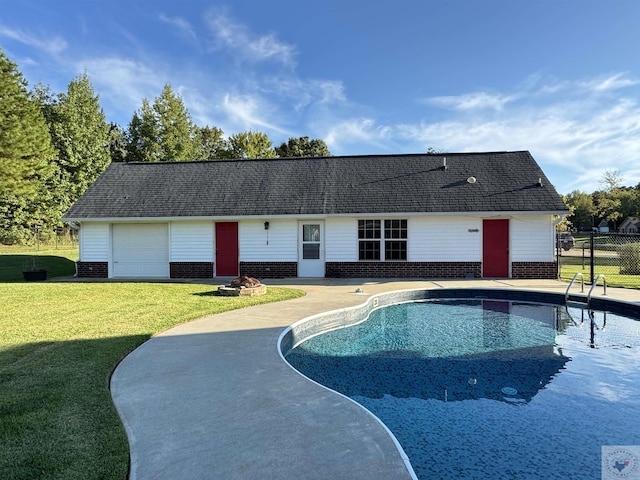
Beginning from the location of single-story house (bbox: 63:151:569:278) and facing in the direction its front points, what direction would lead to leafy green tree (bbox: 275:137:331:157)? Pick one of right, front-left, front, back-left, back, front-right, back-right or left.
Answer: back

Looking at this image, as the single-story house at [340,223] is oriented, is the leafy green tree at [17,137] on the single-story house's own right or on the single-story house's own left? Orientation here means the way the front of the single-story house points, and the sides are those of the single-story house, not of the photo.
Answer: on the single-story house's own right

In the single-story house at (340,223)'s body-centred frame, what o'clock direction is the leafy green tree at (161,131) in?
The leafy green tree is roughly at 5 o'clock from the single-story house.

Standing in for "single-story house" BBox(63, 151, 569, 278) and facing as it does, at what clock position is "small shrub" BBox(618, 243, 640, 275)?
The small shrub is roughly at 9 o'clock from the single-story house.

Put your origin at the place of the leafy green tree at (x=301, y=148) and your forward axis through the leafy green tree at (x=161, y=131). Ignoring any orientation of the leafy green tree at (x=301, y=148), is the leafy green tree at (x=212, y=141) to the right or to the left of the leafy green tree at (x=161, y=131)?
right

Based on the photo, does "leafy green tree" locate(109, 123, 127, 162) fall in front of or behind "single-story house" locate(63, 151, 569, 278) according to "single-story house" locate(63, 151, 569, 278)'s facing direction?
behind

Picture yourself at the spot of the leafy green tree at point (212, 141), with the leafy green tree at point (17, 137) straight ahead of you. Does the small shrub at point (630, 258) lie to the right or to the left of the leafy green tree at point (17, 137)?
left

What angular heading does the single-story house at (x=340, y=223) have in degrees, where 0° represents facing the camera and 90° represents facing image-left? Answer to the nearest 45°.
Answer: approximately 0°

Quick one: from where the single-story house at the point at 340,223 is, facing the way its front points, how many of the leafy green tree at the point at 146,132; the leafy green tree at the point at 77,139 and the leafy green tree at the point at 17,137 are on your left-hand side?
0

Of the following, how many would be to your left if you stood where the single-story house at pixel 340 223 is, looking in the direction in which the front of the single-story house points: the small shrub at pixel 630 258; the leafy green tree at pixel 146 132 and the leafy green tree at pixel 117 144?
1

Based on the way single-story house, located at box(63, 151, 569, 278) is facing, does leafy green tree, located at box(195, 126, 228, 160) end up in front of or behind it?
behind

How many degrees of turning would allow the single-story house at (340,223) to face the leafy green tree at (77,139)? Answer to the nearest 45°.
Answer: approximately 135° to its right

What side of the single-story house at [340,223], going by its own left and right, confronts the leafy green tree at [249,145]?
back

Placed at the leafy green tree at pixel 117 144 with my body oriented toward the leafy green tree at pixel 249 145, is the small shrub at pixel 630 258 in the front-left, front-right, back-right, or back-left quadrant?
front-right

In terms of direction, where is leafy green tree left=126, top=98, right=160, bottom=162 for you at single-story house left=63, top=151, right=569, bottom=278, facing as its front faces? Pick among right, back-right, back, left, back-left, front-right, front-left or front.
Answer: back-right
